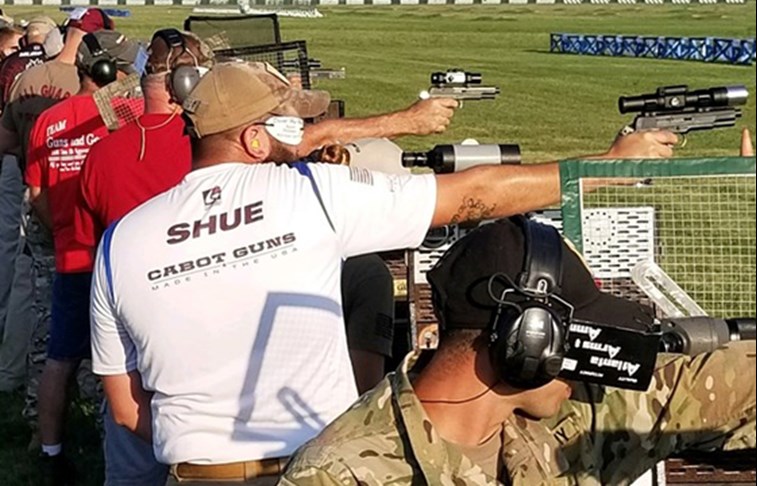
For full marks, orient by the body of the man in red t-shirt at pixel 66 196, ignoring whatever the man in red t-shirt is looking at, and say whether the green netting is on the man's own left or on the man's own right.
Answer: on the man's own right

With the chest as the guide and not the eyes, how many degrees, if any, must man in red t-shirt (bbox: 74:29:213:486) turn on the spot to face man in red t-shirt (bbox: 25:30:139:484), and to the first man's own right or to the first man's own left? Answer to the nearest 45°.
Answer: approximately 45° to the first man's own left

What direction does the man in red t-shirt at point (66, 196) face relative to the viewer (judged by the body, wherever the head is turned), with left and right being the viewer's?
facing away from the viewer and to the right of the viewer

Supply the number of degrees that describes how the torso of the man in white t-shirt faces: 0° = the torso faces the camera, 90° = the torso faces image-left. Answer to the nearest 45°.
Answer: approximately 225°

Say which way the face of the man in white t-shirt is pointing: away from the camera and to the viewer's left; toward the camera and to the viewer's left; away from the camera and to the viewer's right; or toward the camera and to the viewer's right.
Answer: away from the camera and to the viewer's right

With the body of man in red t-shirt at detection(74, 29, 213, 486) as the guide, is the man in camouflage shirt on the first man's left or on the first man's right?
on the first man's right

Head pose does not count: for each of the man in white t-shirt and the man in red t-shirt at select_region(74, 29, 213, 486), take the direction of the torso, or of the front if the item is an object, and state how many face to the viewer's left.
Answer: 0

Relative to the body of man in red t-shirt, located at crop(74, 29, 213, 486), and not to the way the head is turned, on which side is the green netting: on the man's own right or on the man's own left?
on the man's own right
